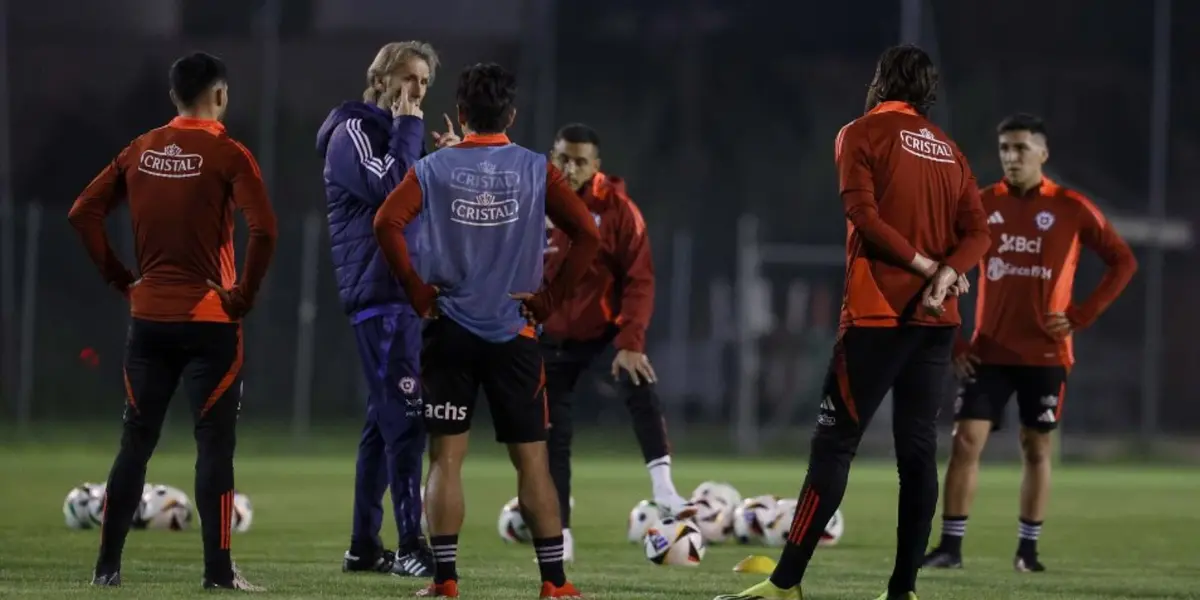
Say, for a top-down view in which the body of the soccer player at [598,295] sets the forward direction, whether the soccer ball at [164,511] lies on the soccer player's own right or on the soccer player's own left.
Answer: on the soccer player's own right

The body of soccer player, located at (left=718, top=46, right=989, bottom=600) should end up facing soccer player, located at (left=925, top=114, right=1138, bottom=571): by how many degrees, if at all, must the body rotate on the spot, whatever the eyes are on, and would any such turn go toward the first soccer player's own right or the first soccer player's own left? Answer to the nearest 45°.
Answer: approximately 45° to the first soccer player's own right

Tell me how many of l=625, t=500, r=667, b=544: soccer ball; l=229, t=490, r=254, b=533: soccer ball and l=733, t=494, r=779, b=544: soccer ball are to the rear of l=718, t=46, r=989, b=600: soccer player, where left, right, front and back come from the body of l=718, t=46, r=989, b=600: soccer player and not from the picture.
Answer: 0

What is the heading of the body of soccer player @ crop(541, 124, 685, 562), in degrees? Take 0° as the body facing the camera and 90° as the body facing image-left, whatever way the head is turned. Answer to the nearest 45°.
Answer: approximately 45°

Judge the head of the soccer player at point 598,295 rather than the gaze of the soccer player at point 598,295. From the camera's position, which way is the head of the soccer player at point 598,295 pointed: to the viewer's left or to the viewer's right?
to the viewer's left

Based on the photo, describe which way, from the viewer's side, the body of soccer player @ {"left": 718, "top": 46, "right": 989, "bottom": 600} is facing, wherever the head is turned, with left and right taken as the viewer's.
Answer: facing away from the viewer and to the left of the viewer

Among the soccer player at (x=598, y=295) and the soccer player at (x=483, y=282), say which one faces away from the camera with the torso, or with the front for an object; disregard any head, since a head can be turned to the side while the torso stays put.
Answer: the soccer player at (x=483, y=282)

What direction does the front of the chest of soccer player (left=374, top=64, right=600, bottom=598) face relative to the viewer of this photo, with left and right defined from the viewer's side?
facing away from the viewer

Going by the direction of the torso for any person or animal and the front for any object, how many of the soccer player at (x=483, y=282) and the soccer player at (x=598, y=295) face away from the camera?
1

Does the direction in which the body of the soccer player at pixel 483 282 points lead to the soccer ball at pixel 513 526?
yes

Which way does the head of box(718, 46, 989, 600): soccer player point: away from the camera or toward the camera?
away from the camera

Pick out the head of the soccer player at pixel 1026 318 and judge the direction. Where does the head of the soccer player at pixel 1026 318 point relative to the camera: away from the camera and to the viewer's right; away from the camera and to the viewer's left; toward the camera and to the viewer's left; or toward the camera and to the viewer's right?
toward the camera and to the viewer's left

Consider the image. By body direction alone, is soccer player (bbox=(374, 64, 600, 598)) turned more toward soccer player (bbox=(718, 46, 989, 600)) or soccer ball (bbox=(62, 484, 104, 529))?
the soccer ball

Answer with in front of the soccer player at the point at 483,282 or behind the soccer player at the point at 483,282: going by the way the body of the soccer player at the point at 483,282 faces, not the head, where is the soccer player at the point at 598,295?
in front
